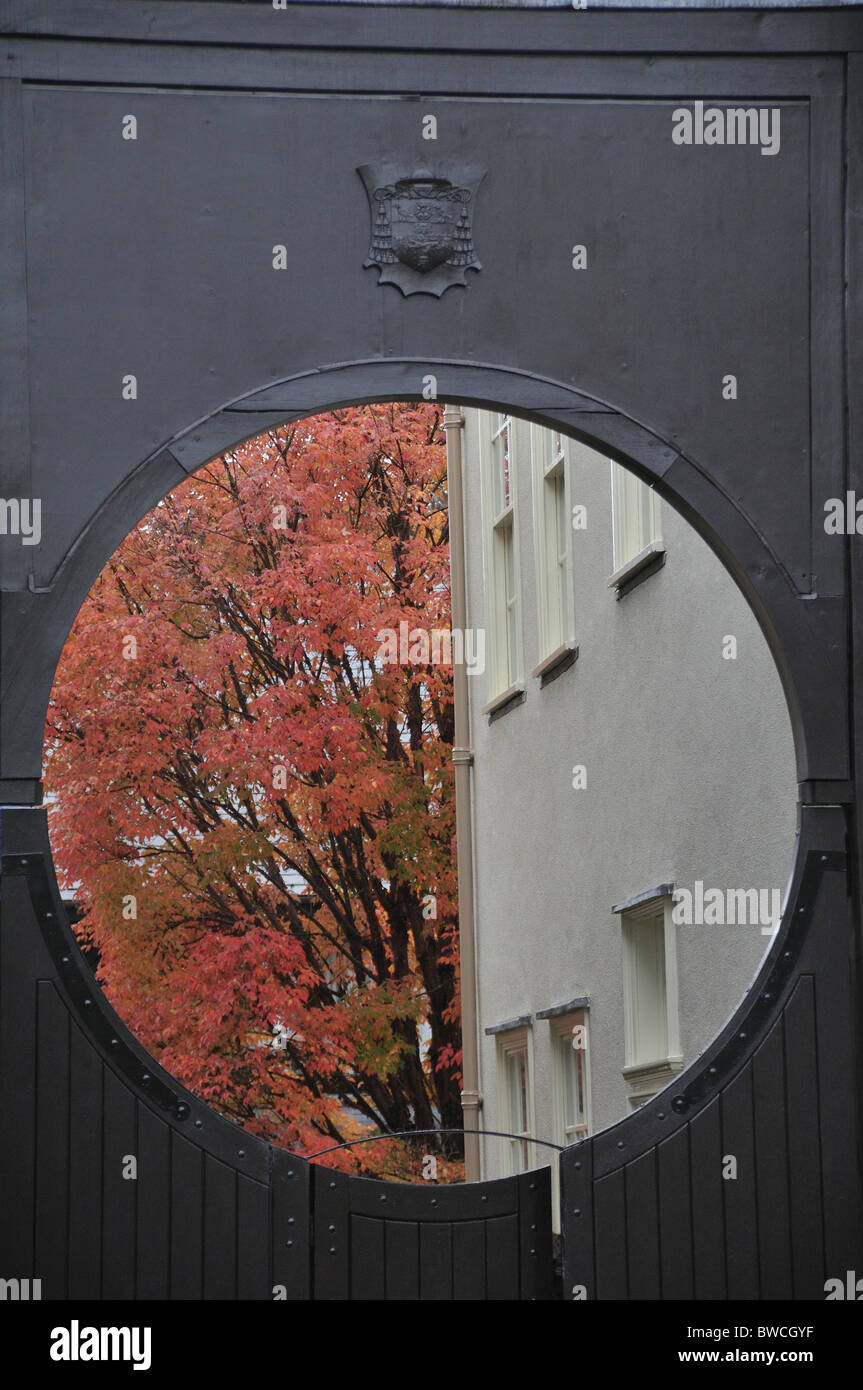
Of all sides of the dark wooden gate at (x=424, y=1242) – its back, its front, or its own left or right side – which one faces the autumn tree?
back

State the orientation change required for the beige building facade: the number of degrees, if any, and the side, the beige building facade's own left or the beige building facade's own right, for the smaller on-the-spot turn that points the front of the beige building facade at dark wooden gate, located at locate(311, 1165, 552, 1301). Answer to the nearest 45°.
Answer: approximately 45° to the beige building facade's own left

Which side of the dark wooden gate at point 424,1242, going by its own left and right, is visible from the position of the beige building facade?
back

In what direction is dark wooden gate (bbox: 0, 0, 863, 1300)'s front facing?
toward the camera

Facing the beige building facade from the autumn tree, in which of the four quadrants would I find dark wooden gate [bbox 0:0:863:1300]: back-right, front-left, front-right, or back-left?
front-right

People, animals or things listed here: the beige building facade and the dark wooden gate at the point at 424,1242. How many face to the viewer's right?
0

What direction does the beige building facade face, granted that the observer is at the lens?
facing the viewer and to the left of the viewer

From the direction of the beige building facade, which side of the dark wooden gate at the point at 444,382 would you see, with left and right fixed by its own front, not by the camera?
back

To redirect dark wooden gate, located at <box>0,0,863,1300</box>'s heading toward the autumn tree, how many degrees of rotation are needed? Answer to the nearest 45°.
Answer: approximately 180°

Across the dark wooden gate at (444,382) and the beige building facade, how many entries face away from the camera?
0
